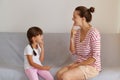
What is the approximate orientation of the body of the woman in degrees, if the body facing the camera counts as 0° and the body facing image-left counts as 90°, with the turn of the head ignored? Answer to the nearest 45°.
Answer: approximately 45°

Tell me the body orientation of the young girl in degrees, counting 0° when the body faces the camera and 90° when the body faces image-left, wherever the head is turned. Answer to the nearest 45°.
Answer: approximately 315°

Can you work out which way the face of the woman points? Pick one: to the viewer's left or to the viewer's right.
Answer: to the viewer's left

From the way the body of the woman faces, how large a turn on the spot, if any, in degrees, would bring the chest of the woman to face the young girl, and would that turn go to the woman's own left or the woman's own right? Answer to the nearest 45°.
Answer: approximately 45° to the woman's own right

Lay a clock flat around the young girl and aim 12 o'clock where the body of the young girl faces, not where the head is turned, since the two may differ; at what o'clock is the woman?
The woman is roughly at 11 o'clock from the young girl.

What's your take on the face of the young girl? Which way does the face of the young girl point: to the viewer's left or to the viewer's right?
to the viewer's right
